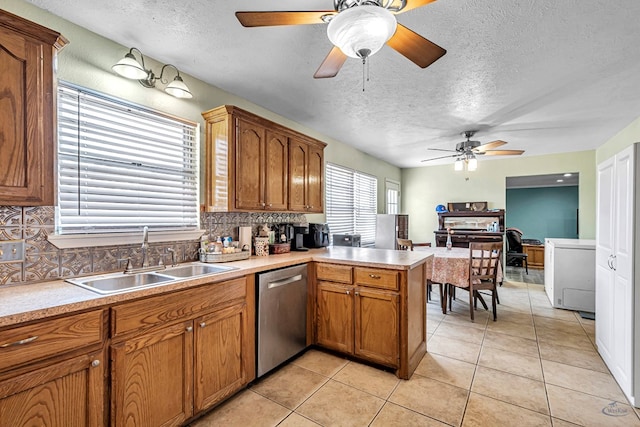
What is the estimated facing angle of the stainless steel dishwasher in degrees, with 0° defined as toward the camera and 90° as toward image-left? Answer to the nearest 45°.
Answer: approximately 315°

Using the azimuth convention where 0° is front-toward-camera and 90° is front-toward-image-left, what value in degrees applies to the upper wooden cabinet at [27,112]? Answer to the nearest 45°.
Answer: approximately 315°

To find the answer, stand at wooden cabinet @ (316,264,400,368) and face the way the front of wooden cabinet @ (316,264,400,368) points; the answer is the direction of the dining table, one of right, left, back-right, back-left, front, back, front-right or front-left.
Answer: back

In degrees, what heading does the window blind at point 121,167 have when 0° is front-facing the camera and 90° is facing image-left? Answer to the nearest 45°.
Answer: approximately 315°

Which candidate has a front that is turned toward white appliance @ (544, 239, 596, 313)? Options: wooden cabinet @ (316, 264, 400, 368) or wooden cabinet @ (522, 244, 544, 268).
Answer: wooden cabinet @ (522, 244, 544, 268)

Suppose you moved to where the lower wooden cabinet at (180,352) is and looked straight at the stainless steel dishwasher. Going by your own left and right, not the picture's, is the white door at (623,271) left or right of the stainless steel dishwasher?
right

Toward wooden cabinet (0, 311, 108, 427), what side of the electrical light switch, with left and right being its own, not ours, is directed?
front

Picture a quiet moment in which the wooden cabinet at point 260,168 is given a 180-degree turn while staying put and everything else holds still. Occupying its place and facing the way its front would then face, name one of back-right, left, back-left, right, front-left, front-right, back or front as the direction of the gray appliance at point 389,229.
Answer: right

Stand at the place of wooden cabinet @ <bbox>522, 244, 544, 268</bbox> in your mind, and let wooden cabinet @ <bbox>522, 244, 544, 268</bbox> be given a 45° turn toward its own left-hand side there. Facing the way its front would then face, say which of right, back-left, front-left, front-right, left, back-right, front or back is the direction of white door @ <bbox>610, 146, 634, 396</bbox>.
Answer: front-right
